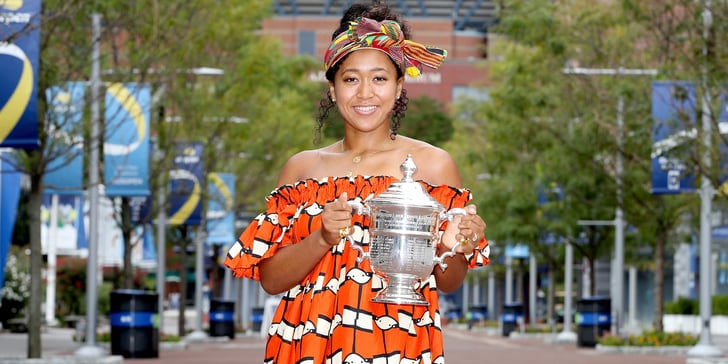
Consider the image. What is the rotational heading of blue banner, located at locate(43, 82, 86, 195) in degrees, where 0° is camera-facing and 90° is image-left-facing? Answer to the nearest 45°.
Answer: approximately 0°

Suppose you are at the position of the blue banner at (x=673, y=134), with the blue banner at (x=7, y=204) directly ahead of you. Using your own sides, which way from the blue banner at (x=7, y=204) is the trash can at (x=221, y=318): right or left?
right

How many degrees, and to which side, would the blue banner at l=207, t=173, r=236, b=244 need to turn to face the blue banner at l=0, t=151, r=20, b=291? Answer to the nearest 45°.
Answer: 0° — it already faces it

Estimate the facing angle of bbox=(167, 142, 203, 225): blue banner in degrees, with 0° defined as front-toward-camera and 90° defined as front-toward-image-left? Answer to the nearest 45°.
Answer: approximately 0°

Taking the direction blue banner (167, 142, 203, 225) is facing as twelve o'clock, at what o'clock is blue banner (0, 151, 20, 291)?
blue banner (0, 151, 20, 291) is roughly at 1 o'clock from blue banner (167, 142, 203, 225).

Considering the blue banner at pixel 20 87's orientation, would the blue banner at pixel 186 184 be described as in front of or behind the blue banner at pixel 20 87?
behind

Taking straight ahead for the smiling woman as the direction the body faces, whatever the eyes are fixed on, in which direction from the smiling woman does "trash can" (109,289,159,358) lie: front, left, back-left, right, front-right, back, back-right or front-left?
back
